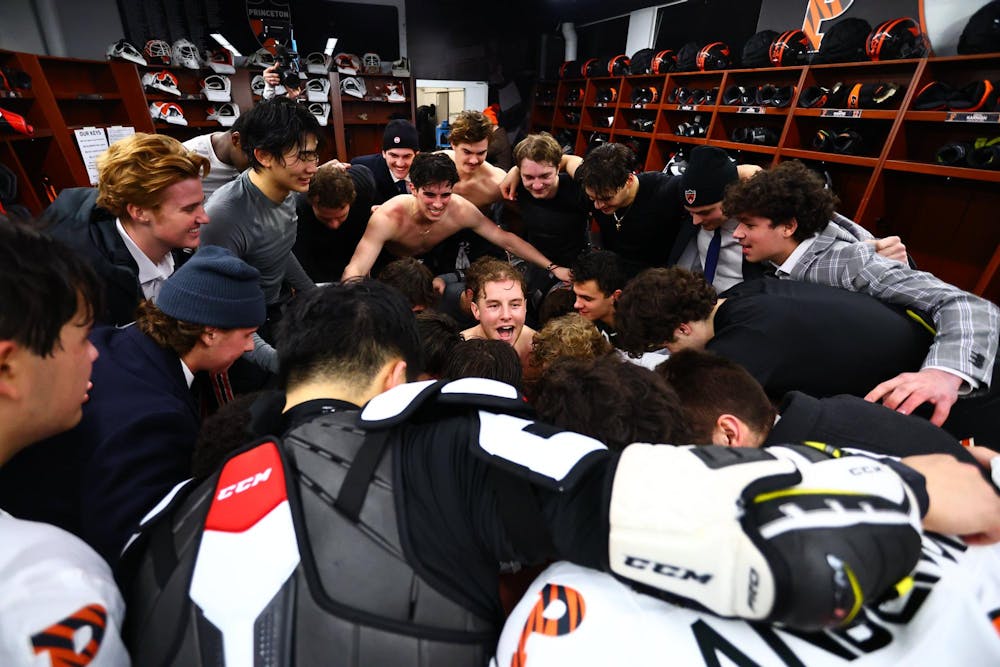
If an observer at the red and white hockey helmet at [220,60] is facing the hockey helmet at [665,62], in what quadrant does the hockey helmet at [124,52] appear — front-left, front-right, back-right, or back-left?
back-right

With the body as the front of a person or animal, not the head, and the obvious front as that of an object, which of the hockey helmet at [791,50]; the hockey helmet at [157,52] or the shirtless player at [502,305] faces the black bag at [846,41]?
the hockey helmet at [157,52]

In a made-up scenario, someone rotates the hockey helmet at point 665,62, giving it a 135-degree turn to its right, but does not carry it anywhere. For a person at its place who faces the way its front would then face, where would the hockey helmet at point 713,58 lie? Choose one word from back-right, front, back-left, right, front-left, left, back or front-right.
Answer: back-right

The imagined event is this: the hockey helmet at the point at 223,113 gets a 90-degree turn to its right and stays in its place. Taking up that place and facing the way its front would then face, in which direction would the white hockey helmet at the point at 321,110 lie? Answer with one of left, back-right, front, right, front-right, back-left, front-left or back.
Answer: back-left

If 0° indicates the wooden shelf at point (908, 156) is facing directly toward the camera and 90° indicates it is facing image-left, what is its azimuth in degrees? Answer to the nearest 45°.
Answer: approximately 45°

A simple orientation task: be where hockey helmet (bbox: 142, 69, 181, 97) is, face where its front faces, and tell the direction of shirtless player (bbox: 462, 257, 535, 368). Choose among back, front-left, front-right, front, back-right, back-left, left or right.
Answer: front-right

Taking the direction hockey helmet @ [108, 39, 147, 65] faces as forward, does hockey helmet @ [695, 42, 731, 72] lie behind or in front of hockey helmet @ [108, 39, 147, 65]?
in front

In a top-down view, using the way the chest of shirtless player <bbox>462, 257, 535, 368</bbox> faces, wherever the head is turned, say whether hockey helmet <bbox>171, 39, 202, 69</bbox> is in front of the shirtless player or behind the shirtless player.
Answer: behind

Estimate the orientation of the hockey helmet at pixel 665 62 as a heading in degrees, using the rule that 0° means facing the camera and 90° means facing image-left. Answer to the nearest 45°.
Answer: approximately 45°

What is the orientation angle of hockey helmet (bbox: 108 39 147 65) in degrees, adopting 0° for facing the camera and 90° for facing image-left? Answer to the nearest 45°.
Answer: approximately 315°

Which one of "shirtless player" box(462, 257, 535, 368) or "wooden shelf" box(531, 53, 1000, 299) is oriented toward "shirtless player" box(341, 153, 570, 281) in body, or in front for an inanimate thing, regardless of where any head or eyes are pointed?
the wooden shelf

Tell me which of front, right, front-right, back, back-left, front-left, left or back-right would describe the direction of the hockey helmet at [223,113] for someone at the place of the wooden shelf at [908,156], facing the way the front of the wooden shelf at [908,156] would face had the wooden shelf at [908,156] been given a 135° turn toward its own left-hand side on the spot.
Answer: back

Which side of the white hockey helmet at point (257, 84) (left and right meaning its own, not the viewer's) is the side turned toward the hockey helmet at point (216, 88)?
right

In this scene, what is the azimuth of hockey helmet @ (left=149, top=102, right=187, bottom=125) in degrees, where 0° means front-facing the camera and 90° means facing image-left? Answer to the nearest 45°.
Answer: approximately 315°

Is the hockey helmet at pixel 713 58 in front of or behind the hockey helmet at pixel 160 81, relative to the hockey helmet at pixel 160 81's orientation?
in front
